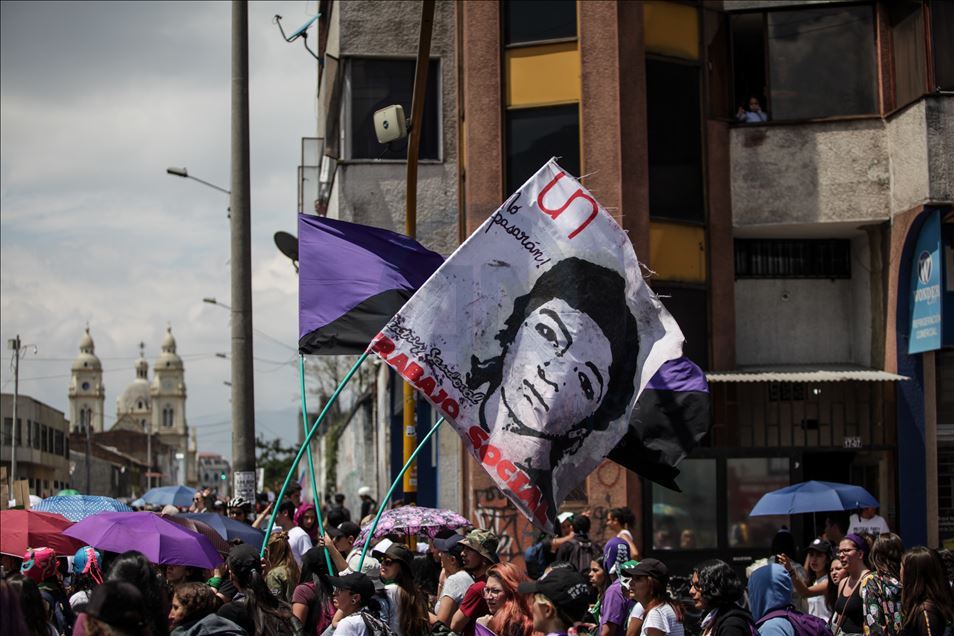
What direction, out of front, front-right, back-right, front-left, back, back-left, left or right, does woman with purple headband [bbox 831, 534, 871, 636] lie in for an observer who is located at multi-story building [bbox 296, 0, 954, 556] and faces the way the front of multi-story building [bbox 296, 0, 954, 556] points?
front

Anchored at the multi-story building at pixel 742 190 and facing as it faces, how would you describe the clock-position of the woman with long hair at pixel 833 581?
The woman with long hair is roughly at 12 o'clock from the multi-story building.

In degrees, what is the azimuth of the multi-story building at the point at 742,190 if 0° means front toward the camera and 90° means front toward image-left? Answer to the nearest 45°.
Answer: approximately 0°

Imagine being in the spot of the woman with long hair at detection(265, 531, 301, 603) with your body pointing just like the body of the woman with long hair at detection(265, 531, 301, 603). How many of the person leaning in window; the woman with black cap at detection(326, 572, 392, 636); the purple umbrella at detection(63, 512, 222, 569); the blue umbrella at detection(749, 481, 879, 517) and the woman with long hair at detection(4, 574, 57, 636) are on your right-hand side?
2

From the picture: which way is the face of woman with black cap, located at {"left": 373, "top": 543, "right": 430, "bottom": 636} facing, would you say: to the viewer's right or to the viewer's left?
to the viewer's left

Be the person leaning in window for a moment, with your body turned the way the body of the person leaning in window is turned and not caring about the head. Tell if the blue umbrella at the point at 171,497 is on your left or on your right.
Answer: on your right
